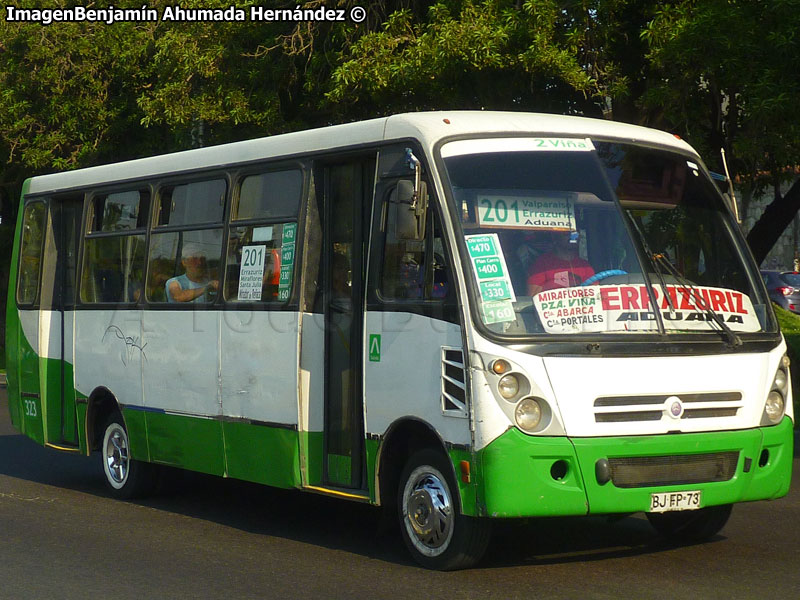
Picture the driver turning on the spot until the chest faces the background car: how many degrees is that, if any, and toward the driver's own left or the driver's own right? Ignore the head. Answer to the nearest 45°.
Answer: approximately 135° to the driver's own left

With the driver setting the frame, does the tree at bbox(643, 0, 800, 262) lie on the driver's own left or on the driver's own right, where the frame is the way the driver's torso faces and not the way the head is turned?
on the driver's own left

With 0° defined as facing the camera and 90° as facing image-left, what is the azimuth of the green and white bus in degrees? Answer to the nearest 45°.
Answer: approximately 315°

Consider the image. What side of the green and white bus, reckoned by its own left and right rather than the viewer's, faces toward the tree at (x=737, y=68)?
left

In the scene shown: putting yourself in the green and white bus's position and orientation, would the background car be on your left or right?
on your left
